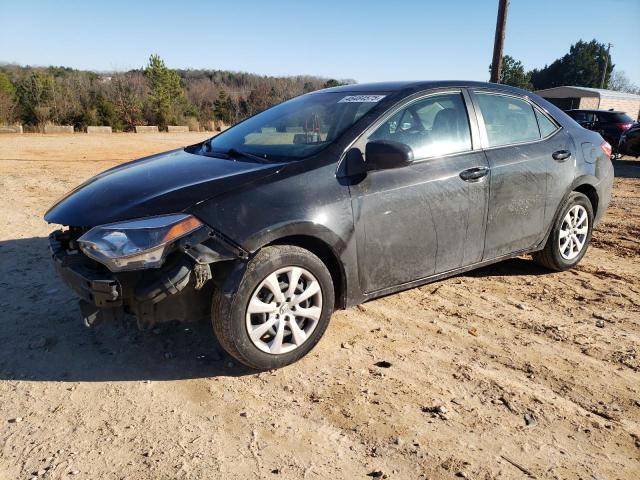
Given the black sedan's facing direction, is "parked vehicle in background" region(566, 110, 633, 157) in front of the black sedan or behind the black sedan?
behind

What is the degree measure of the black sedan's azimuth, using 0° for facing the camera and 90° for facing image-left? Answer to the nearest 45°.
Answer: approximately 45°

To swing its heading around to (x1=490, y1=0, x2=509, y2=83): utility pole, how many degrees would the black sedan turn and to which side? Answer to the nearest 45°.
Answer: approximately 135° to its right

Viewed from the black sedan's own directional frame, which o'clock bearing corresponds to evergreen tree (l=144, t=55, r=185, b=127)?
The evergreen tree is roughly at 4 o'clock from the black sedan.

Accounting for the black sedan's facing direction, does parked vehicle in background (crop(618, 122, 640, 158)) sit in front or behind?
behind
